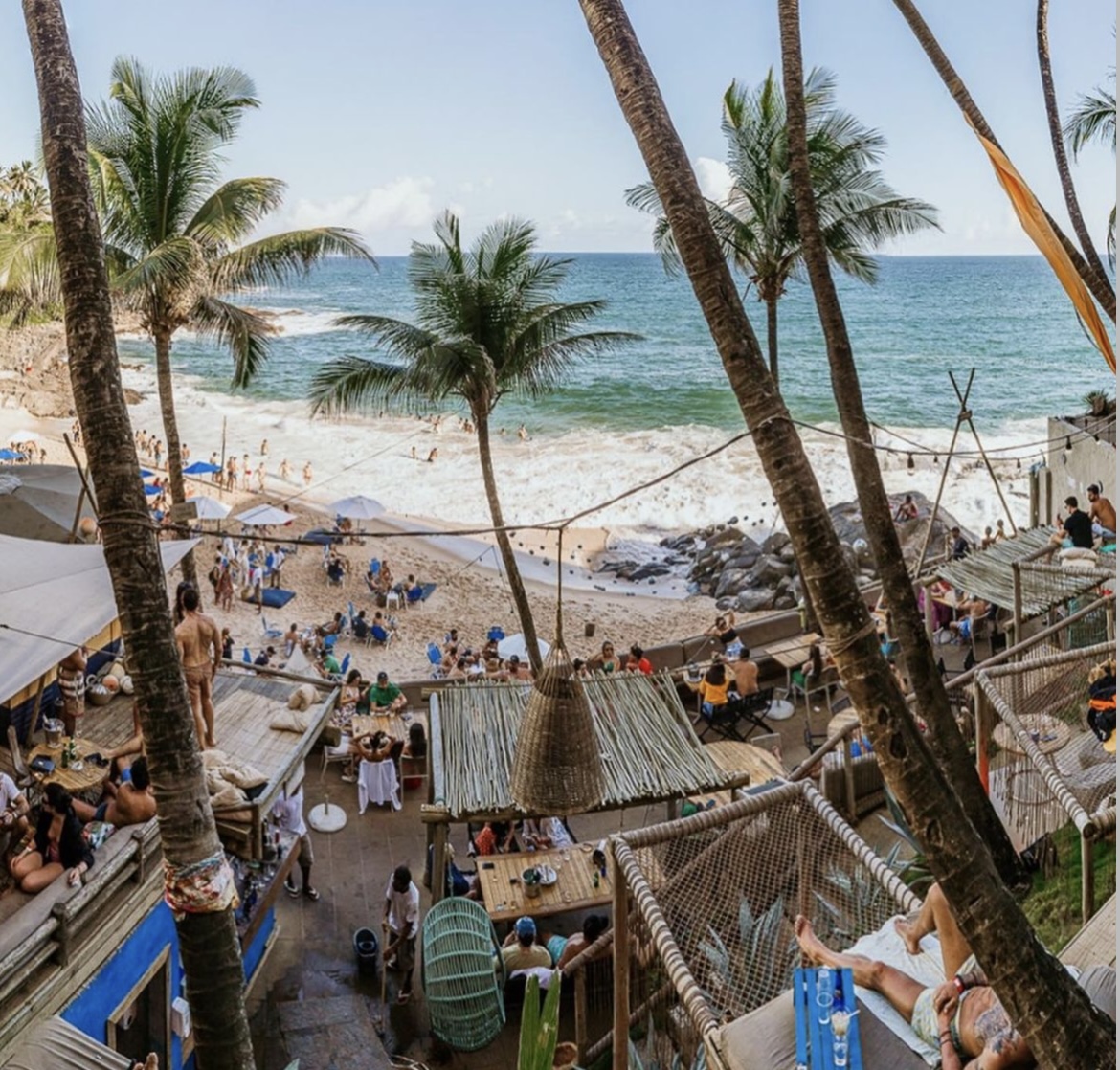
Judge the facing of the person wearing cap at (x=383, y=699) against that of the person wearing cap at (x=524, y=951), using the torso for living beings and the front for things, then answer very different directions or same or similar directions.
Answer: very different directions

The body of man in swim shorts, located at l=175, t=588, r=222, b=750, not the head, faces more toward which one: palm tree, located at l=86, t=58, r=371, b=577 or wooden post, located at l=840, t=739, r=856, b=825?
the palm tree

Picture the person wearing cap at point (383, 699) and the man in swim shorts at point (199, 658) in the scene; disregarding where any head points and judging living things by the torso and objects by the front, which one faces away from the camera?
the man in swim shorts

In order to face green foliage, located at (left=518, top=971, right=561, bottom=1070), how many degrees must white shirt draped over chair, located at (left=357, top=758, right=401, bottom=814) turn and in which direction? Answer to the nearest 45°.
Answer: approximately 180°

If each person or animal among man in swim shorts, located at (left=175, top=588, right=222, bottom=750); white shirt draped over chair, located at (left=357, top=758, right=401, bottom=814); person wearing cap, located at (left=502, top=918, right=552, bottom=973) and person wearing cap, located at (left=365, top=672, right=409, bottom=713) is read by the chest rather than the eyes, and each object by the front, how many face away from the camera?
3

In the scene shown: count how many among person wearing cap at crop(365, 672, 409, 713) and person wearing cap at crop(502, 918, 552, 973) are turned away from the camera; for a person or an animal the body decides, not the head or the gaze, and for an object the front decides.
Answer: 1

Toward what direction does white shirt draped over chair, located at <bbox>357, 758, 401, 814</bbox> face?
away from the camera

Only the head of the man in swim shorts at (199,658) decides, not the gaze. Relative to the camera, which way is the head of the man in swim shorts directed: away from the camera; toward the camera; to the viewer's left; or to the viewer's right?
away from the camera

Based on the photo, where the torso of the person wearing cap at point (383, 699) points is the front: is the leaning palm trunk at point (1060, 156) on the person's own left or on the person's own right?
on the person's own left

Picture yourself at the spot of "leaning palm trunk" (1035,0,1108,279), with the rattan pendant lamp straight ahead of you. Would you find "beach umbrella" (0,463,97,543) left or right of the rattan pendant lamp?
right

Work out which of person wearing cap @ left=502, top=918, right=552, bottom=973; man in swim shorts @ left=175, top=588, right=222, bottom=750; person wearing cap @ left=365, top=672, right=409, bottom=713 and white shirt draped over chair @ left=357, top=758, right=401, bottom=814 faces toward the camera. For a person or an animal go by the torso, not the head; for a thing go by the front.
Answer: person wearing cap @ left=365, top=672, right=409, bottom=713

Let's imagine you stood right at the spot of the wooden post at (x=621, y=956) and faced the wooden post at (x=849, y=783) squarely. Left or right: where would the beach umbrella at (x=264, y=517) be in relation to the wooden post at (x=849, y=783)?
left

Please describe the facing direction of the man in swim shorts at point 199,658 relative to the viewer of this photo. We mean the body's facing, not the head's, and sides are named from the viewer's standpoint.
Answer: facing away from the viewer

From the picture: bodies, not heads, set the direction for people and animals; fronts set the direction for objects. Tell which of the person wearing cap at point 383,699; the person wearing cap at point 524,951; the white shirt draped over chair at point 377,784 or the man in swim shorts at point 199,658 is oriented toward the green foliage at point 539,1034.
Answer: the person wearing cap at point 383,699
